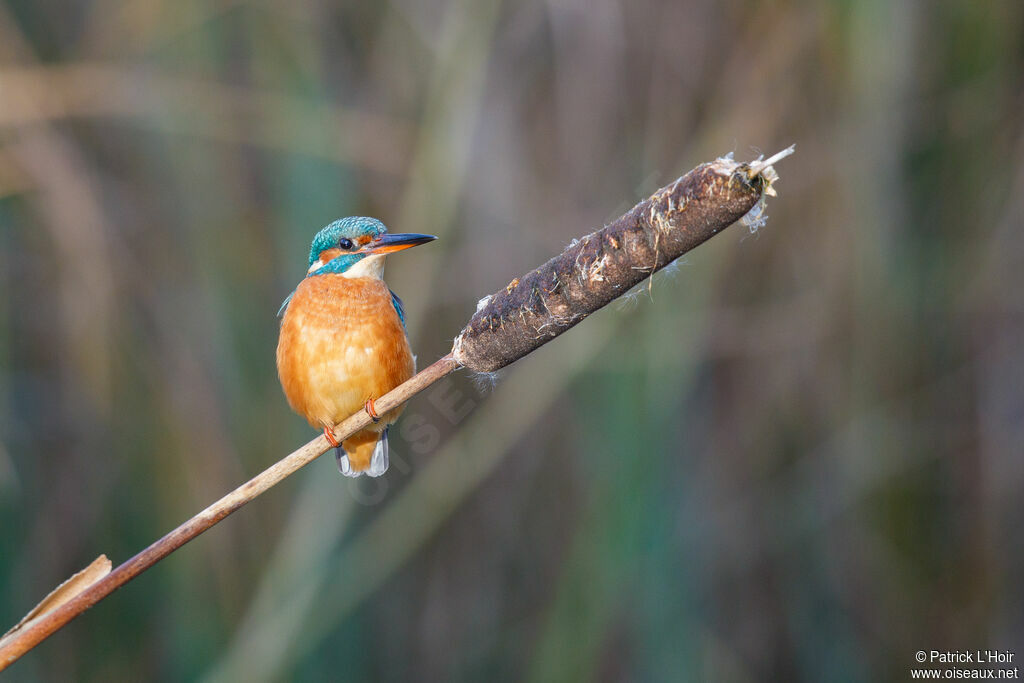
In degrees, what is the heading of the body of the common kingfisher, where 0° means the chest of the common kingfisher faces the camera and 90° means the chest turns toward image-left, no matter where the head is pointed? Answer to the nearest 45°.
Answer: approximately 0°
